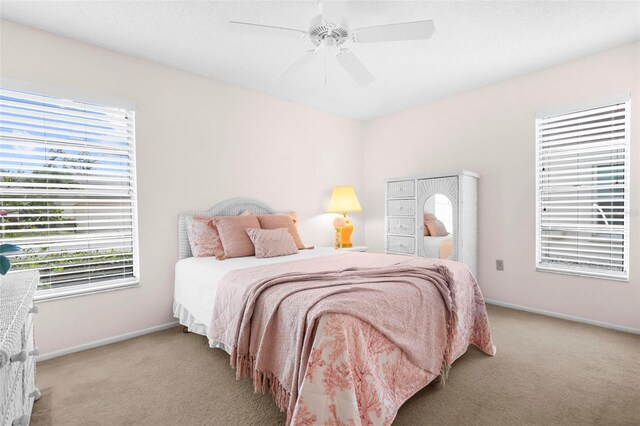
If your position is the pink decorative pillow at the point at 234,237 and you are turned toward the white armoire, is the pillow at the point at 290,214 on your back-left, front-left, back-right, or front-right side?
front-left

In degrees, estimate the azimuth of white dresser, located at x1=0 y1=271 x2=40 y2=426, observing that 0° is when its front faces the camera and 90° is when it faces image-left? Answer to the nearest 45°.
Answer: approximately 270°

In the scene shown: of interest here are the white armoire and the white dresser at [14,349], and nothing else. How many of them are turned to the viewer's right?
1

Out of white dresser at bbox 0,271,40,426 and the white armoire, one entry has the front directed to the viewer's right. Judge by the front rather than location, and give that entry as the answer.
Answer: the white dresser

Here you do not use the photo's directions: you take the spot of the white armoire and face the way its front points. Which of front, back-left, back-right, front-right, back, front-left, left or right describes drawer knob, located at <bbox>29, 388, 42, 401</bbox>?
front

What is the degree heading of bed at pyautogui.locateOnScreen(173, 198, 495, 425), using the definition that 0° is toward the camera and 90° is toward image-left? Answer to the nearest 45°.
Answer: approximately 315°
